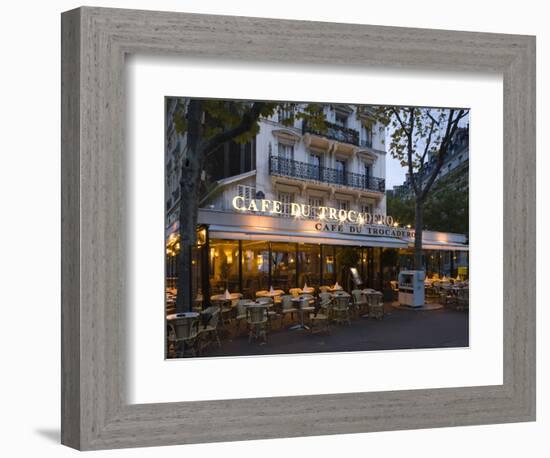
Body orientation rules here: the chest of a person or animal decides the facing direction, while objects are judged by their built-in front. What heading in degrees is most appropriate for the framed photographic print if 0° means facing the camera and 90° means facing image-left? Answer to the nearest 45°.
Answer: approximately 315°
